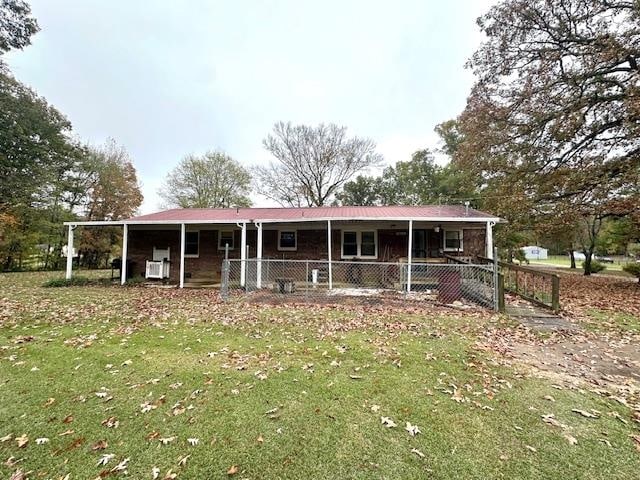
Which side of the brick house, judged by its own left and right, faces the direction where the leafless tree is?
back

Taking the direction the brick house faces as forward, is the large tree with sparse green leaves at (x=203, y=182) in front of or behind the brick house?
behind

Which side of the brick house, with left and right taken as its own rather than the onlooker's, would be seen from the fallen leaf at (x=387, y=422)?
front

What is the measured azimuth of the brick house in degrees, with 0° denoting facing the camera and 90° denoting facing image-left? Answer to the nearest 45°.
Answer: approximately 0°

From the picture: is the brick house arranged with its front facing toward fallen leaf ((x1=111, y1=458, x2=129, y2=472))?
yes

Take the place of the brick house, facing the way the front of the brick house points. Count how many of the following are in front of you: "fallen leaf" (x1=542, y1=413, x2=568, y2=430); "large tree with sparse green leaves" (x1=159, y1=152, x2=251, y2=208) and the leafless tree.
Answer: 1

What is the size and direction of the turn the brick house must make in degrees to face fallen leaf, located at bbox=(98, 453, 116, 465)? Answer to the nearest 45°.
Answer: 0° — it already faces it

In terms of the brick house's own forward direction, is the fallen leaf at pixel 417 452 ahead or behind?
ahead
